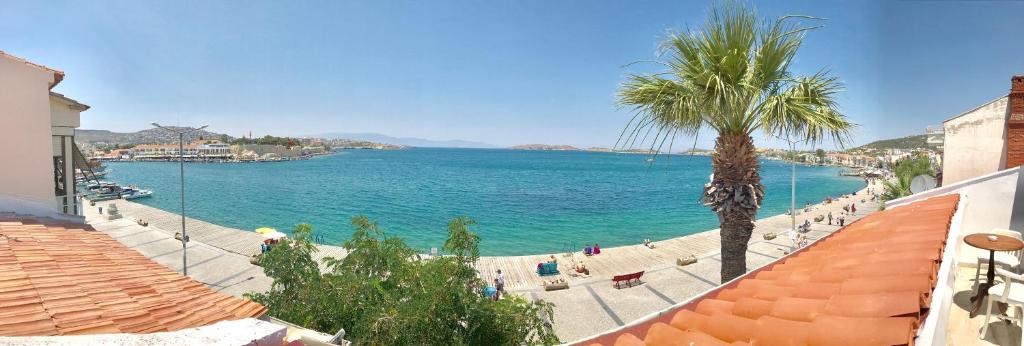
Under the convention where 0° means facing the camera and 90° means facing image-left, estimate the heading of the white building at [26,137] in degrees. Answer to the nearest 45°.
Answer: approximately 270°

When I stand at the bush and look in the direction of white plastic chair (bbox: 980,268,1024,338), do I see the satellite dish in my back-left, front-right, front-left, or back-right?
front-left

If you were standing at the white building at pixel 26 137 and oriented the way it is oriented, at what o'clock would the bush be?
The bush is roughly at 2 o'clock from the white building.

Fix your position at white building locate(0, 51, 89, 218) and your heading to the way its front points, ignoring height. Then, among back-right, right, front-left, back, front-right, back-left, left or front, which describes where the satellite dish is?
front-right

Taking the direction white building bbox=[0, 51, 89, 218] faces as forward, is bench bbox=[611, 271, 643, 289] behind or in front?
in front

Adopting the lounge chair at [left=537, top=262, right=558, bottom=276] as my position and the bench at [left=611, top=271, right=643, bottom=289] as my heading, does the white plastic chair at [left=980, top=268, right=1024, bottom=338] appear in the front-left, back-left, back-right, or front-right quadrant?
front-right

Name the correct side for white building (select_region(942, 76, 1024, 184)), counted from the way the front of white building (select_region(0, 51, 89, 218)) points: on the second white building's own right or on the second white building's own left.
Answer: on the second white building's own right

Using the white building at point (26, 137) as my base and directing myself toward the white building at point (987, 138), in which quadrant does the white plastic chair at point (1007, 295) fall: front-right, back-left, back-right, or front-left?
front-right

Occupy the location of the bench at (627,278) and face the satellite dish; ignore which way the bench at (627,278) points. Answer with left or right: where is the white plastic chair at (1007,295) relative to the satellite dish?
right

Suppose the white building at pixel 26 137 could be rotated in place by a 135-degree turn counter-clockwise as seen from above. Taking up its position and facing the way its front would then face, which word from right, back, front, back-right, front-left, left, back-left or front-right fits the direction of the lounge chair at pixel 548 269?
back-right

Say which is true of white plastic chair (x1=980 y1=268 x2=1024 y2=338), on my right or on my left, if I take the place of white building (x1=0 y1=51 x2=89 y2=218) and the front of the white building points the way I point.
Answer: on my right

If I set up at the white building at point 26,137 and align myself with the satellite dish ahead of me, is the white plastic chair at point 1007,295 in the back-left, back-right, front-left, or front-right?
front-right
